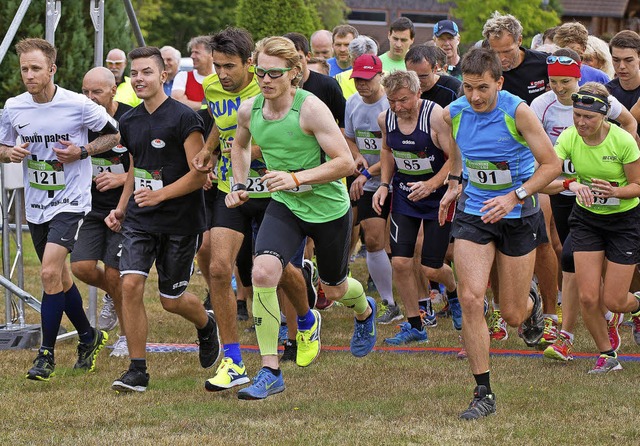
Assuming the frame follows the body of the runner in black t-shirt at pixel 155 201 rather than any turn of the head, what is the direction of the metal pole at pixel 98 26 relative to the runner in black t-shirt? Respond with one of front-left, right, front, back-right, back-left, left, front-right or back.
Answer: back-right

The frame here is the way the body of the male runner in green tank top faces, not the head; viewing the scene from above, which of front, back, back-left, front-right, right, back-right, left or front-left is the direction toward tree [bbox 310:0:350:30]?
back-right

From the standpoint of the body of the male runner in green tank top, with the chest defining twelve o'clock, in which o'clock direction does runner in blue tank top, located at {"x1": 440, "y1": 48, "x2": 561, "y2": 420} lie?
The runner in blue tank top is roughly at 8 o'clock from the male runner in green tank top.

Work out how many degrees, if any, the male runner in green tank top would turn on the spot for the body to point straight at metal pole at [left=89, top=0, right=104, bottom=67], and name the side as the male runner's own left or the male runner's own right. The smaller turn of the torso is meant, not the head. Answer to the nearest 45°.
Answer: approximately 90° to the male runner's own right

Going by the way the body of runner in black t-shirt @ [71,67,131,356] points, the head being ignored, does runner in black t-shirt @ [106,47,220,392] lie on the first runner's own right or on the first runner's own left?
on the first runner's own left

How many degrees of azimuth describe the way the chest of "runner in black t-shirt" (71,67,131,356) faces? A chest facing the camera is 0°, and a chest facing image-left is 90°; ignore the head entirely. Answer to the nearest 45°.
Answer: approximately 45°

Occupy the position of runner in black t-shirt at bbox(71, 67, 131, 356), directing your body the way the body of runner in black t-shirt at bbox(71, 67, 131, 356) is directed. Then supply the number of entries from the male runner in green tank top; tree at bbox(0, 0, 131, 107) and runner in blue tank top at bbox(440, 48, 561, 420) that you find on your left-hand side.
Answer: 2

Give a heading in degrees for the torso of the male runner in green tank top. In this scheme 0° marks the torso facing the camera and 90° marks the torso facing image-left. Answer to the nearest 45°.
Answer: approximately 45°

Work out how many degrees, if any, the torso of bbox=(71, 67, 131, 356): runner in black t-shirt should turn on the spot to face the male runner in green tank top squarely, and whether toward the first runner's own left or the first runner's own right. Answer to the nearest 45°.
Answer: approximately 90° to the first runner's own left

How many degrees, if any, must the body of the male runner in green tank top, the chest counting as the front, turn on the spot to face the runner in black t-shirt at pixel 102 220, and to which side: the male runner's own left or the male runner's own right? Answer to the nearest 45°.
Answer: approximately 90° to the male runner's own right
